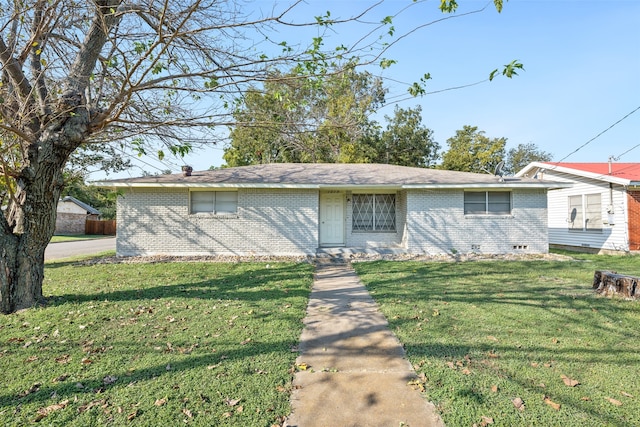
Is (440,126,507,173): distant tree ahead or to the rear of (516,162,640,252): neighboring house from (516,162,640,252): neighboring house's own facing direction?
to the rear

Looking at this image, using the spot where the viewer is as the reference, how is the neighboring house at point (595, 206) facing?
facing the viewer and to the right of the viewer

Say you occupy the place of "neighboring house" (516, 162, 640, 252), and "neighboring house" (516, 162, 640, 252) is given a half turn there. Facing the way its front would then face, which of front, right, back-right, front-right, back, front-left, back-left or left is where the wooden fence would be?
front-left

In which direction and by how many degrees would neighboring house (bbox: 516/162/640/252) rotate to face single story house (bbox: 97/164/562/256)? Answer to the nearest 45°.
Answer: approximately 90° to its right

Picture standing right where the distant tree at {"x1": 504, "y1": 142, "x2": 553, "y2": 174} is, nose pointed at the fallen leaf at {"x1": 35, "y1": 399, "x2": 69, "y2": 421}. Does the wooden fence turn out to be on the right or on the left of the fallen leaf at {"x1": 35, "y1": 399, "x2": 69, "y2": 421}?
right

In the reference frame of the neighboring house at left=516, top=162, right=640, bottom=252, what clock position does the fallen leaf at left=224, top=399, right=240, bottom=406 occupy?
The fallen leaf is roughly at 2 o'clock from the neighboring house.

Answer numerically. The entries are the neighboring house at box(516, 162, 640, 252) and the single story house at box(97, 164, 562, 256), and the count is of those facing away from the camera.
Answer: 0

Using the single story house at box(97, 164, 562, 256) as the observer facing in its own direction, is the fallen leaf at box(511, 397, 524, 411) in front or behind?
in front

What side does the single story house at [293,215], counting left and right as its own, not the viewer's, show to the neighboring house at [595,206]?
left

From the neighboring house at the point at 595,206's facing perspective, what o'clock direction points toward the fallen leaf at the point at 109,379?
The fallen leaf is roughly at 2 o'clock from the neighboring house.

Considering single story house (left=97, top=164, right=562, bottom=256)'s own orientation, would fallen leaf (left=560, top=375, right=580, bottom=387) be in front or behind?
in front

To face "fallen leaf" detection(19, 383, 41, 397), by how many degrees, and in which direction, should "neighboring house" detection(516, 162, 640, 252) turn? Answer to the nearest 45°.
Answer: approximately 45° to its right

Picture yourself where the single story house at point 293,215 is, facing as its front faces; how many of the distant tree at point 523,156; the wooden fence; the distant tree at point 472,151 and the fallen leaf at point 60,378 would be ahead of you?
1

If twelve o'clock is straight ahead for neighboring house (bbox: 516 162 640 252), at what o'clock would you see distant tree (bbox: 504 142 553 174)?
The distant tree is roughly at 7 o'clock from the neighboring house.

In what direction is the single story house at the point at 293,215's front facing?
toward the camera

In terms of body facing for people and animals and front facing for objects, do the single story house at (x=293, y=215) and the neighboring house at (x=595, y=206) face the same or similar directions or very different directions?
same or similar directions

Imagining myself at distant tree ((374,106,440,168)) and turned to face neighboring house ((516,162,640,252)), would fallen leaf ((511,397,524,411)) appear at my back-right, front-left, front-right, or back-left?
front-right
